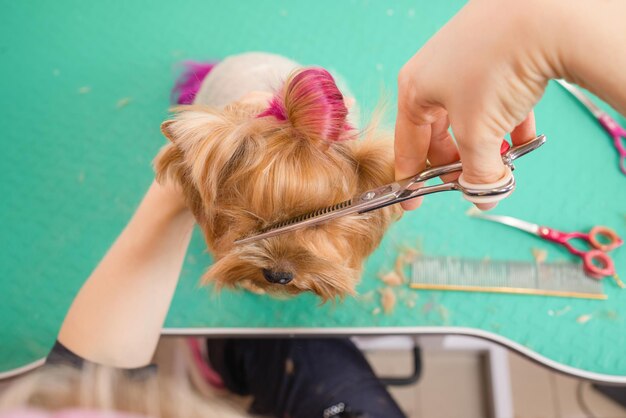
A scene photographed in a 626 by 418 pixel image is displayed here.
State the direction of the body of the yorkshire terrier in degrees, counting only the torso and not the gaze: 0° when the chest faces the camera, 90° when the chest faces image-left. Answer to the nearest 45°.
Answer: approximately 0°

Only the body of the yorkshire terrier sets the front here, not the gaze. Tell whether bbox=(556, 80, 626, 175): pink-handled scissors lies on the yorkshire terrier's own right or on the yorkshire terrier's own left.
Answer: on the yorkshire terrier's own left
